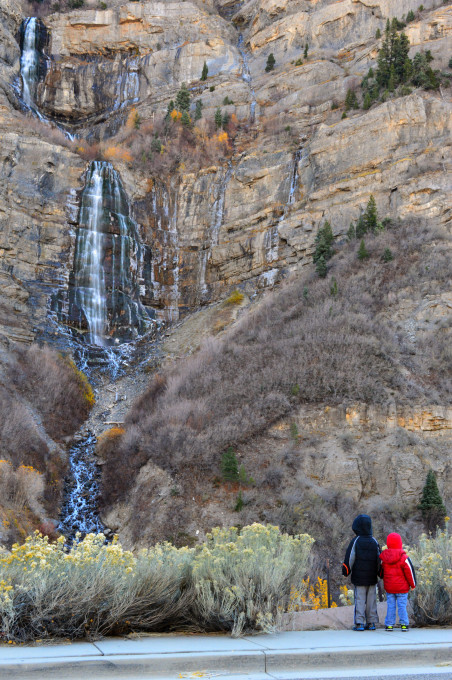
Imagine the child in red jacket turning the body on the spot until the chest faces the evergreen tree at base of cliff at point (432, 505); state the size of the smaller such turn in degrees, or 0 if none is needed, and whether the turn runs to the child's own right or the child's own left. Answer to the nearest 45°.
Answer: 0° — they already face it

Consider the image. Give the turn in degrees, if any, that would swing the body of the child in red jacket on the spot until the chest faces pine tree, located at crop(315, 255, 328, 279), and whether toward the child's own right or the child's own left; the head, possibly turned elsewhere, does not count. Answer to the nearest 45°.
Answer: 0° — they already face it

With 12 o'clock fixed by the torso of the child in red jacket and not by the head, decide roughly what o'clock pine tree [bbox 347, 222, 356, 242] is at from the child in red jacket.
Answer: The pine tree is roughly at 12 o'clock from the child in red jacket.

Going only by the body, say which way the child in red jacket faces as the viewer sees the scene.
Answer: away from the camera

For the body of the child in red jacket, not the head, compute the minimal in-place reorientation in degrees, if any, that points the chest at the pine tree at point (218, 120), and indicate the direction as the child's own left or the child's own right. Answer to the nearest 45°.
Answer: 0° — they already face it

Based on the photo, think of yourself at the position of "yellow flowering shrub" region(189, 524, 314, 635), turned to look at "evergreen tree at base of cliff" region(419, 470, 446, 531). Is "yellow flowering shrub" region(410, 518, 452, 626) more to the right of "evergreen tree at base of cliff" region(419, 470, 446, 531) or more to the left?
right

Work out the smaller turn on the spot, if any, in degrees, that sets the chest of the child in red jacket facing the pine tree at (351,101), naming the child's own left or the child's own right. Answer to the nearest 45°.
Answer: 0° — they already face it

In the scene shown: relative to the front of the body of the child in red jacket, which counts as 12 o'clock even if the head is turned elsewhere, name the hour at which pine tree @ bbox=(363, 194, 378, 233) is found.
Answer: The pine tree is roughly at 12 o'clock from the child in red jacket.

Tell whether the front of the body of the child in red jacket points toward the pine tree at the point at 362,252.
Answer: yes

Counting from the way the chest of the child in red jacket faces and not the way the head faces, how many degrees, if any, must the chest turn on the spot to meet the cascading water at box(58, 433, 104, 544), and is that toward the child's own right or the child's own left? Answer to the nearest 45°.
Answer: approximately 45° to the child's own left

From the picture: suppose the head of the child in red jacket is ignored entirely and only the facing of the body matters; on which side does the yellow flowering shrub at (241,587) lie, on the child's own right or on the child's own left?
on the child's own left

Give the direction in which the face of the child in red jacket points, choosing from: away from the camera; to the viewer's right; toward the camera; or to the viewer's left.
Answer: away from the camera

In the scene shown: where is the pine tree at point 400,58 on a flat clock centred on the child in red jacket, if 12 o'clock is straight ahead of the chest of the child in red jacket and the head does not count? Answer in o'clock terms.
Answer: The pine tree is roughly at 12 o'clock from the child in red jacket.
